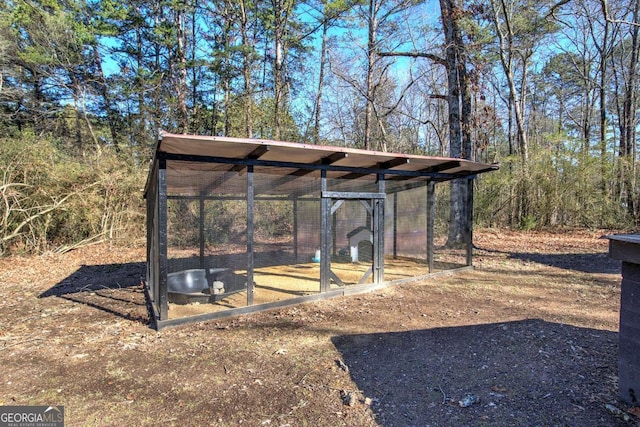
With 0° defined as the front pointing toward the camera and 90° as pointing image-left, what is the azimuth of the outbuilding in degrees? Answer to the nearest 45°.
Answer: approximately 315°
